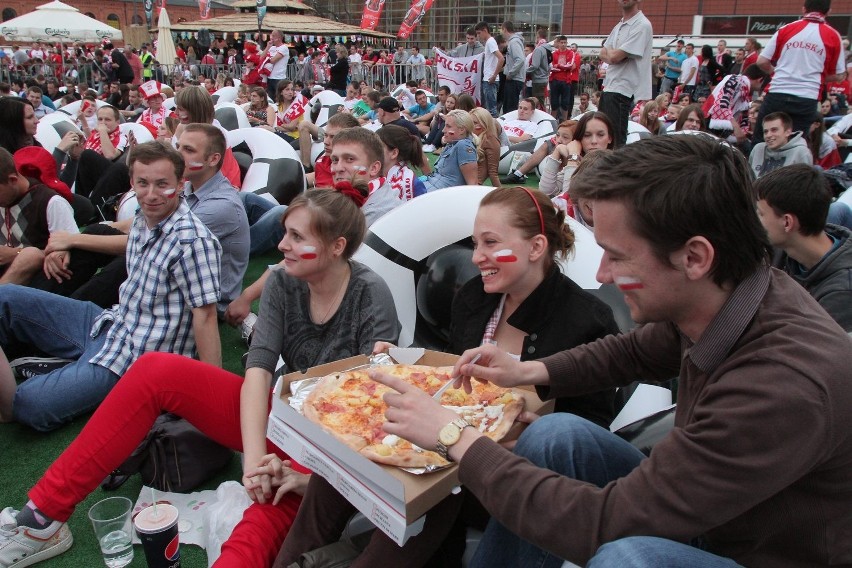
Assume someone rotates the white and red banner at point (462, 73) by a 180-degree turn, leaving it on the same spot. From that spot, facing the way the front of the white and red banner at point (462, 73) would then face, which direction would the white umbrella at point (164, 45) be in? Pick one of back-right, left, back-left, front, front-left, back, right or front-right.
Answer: front-left

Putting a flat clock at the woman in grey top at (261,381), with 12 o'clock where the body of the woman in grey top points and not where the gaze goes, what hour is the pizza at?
The pizza is roughly at 10 o'clock from the woman in grey top.

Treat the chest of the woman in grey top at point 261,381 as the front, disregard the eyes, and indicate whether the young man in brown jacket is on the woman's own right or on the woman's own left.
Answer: on the woman's own left

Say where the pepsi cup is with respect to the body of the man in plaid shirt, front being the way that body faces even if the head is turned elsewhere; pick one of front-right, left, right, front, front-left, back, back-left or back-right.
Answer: front-left

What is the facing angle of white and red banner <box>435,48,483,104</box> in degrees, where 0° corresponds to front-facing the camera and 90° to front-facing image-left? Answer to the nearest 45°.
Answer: approximately 0°

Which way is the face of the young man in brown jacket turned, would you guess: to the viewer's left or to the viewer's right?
to the viewer's left

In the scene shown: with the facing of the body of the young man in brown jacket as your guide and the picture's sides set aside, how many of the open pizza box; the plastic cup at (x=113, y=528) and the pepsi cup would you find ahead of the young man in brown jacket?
3

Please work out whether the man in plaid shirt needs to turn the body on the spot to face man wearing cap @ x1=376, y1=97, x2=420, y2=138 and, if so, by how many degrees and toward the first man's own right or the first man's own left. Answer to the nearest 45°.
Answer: approximately 180°

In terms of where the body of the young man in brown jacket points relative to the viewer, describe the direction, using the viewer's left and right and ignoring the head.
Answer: facing to the left of the viewer

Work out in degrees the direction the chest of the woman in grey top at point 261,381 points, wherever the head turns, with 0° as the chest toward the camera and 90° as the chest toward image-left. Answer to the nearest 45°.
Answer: approximately 45°

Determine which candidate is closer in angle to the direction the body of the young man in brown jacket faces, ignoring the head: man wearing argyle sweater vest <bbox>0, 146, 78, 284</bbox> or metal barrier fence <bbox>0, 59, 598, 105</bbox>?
the man wearing argyle sweater vest

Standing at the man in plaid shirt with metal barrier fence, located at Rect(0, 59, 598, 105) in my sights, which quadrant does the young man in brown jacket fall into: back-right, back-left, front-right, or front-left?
back-right

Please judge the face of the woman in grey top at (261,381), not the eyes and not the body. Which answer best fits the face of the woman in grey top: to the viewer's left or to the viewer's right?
to the viewer's left

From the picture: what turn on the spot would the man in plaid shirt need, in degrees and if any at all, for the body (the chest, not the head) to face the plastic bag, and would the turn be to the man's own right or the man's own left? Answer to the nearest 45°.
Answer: approximately 45° to the man's own left
